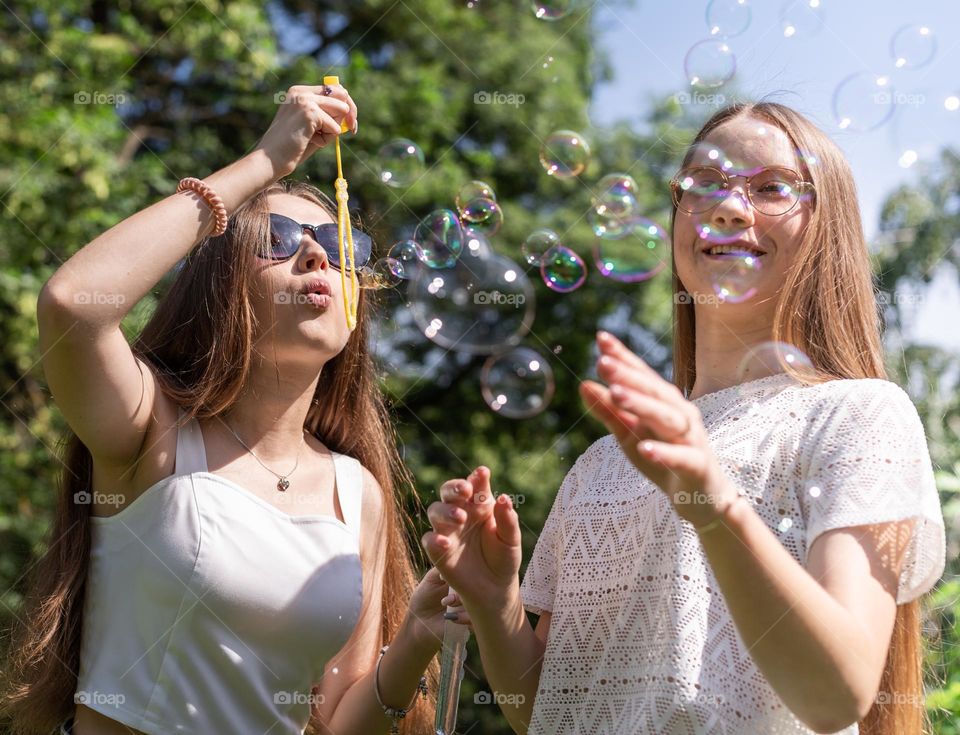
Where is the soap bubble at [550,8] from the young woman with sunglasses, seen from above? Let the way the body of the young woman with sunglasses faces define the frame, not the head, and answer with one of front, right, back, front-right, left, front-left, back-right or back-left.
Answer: left

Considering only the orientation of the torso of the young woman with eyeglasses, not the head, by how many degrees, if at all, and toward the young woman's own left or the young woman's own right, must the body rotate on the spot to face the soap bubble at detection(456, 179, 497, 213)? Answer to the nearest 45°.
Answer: approximately 90° to the young woman's own right

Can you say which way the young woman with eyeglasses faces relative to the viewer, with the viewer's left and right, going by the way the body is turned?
facing the viewer and to the left of the viewer

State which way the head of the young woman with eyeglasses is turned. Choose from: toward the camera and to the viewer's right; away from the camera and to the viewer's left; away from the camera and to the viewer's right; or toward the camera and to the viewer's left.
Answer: toward the camera and to the viewer's left

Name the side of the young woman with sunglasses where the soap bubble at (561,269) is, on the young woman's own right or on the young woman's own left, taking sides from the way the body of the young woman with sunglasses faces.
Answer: on the young woman's own left

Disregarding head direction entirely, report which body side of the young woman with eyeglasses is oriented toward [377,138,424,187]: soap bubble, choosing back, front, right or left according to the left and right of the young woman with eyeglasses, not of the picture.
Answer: right

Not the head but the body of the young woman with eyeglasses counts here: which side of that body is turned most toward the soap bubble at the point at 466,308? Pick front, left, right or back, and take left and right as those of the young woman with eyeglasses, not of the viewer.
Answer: right

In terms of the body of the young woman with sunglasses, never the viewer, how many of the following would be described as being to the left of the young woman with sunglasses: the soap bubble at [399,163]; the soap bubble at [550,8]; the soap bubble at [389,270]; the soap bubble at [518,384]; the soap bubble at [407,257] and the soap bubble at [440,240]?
6

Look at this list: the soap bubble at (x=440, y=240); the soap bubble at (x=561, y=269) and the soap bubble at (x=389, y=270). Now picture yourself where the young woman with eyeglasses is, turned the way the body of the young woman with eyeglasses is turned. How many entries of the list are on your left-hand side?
0

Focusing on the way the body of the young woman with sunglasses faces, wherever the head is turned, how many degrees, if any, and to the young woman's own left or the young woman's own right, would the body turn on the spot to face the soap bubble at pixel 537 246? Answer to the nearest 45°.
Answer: approximately 90° to the young woman's own left

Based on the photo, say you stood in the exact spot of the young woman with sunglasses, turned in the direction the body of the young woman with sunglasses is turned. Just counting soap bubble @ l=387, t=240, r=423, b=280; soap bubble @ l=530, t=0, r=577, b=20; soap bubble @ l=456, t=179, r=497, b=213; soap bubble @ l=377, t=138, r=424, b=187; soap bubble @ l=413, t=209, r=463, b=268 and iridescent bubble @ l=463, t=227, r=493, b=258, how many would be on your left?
6

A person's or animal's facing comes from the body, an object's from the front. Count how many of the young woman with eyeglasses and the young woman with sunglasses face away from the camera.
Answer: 0

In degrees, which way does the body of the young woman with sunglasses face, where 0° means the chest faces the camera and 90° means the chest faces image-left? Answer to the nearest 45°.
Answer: approximately 315°

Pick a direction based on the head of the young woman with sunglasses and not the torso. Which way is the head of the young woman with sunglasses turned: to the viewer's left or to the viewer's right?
to the viewer's right
